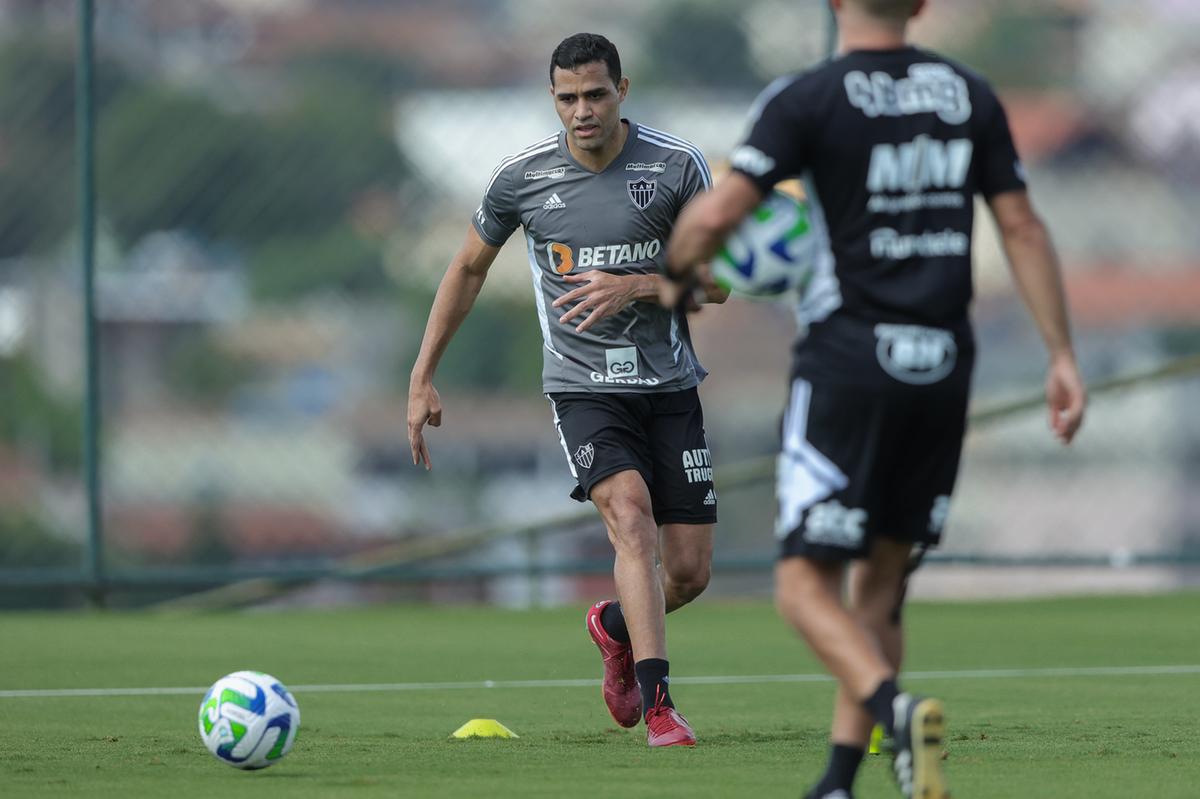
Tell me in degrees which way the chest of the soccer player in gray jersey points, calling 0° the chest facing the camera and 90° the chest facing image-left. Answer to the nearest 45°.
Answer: approximately 0°

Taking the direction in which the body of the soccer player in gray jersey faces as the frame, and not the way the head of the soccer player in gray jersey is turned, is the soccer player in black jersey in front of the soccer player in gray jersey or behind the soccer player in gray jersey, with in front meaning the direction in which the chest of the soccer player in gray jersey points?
in front

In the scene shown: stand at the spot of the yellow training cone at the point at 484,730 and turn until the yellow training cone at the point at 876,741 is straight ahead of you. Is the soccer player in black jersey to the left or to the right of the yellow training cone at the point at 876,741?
right
